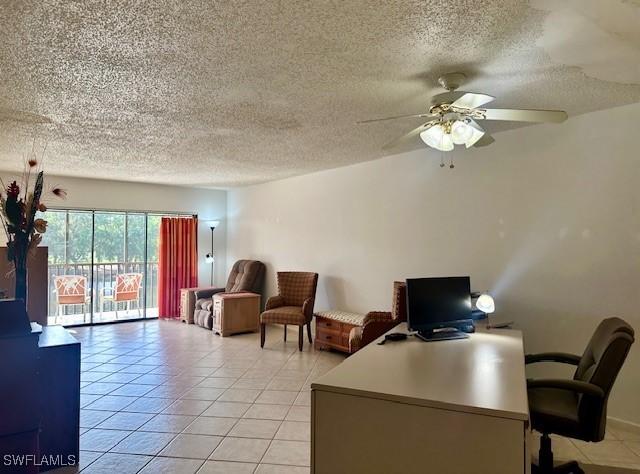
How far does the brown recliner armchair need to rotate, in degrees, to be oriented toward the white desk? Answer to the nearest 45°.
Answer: approximately 45° to its left

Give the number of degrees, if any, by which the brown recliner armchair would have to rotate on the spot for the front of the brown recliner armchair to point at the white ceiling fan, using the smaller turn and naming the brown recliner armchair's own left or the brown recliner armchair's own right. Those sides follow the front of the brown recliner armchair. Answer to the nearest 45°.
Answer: approximately 45° to the brown recliner armchair's own left

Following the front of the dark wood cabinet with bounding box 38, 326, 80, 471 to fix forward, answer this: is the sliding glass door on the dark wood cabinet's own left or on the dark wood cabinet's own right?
on the dark wood cabinet's own left

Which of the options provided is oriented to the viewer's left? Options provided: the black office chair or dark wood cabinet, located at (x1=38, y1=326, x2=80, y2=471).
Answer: the black office chair

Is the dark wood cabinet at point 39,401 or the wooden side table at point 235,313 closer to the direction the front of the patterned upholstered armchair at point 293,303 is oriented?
the dark wood cabinet

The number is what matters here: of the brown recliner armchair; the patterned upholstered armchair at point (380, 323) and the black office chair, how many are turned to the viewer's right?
0

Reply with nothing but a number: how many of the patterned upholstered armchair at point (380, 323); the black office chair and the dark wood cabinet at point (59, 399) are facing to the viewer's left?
2

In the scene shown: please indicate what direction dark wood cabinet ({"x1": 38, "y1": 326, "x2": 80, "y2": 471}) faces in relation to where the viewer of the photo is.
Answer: facing to the right of the viewer

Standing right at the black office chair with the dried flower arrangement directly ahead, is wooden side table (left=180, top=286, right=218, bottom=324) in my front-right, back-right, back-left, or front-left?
front-right

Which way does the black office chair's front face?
to the viewer's left

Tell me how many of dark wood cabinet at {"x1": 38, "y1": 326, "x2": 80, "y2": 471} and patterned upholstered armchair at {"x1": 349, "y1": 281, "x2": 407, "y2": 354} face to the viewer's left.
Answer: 1

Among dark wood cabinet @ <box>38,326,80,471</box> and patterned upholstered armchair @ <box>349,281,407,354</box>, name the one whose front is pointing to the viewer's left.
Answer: the patterned upholstered armchair

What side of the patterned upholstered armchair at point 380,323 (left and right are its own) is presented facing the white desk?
left

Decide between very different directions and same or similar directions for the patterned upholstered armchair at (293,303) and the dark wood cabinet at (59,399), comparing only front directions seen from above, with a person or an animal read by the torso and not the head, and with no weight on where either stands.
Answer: very different directions

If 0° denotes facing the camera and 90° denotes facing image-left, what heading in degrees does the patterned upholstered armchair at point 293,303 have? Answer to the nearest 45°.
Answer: approximately 45°

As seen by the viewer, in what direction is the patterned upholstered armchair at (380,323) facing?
to the viewer's left
